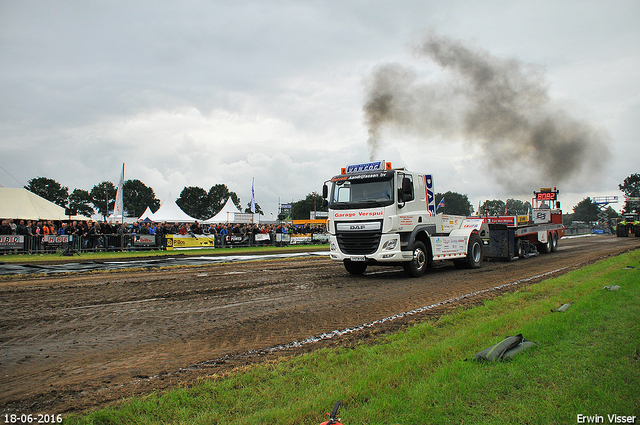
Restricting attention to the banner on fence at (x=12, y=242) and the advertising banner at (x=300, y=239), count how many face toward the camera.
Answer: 2

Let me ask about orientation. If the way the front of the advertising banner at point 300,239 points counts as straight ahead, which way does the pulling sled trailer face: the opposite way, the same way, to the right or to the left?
to the right

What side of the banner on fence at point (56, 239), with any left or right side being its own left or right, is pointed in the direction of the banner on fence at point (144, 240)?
left

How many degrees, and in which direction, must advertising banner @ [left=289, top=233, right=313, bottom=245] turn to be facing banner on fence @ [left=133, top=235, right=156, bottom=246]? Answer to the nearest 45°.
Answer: approximately 45° to its right

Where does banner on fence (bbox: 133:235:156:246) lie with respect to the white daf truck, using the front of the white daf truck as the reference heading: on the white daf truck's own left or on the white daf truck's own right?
on the white daf truck's own right

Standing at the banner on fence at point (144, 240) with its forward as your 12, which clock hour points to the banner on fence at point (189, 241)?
the banner on fence at point (189, 241) is roughly at 8 o'clock from the banner on fence at point (144, 240).

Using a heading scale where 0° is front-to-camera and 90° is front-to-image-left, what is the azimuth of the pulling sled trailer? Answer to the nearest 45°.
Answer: approximately 45°

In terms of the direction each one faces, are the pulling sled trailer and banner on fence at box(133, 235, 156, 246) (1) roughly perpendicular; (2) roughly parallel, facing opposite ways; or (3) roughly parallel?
roughly perpendicular

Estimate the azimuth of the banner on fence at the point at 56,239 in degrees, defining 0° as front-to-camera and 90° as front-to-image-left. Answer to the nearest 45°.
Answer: approximately 0°
